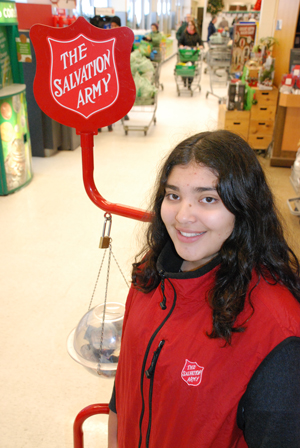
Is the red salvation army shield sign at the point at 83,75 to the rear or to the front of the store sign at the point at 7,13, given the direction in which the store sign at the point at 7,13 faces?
to the front

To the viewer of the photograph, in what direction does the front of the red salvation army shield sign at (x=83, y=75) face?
facing the viewer

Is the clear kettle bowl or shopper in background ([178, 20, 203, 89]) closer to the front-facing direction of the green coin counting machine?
the clear kettle bowl

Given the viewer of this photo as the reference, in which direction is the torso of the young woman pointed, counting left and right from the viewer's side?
facing the viewer and to the left of the viewer

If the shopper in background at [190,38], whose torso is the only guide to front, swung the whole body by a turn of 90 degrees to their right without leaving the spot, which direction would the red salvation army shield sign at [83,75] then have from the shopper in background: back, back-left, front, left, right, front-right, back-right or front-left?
left

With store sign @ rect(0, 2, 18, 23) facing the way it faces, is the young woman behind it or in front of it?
in front

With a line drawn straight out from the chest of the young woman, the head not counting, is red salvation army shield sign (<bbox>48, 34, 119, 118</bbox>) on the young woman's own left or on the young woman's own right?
on the young woman's own right

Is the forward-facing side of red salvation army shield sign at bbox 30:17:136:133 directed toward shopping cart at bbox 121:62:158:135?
no

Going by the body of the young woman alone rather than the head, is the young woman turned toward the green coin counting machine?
no

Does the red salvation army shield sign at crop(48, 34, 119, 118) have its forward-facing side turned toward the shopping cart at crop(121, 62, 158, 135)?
no

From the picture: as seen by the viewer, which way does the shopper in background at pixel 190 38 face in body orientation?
toward the camera

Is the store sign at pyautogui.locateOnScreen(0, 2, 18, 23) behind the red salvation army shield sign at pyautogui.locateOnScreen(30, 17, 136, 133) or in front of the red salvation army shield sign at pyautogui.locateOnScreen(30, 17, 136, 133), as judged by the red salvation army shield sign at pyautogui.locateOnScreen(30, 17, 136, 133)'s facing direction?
behind

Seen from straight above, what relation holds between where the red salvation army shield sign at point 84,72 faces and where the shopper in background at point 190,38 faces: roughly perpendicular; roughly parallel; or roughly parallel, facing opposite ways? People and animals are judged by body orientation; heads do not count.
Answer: roughly parallel
